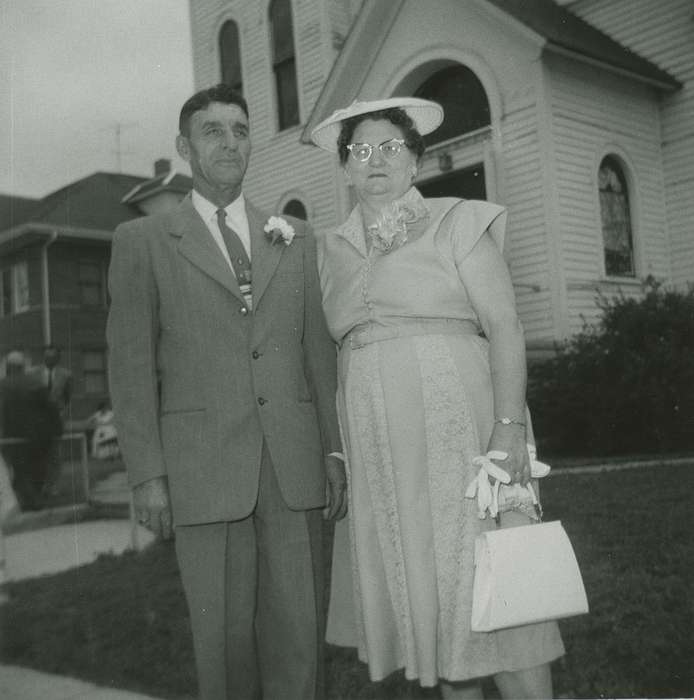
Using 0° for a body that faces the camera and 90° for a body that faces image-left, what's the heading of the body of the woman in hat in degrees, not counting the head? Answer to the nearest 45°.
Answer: approximately 45°

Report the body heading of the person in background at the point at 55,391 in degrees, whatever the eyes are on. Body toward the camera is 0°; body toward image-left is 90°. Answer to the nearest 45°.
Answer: approximately 0°

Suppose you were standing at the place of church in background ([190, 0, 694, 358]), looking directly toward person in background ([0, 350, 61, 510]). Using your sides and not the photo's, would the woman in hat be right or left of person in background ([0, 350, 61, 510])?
left

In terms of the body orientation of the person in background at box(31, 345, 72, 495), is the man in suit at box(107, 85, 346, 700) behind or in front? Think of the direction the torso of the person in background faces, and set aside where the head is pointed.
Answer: in front

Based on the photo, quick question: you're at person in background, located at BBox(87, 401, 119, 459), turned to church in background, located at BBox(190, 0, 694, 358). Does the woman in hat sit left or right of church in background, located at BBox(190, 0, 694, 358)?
right

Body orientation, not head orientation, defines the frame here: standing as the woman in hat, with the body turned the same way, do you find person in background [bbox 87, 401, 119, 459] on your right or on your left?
on your right

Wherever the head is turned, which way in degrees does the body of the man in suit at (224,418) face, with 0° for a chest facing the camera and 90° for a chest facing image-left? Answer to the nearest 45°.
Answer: approximately 315°

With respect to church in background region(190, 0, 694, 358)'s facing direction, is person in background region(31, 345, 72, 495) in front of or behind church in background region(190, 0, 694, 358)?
in front
